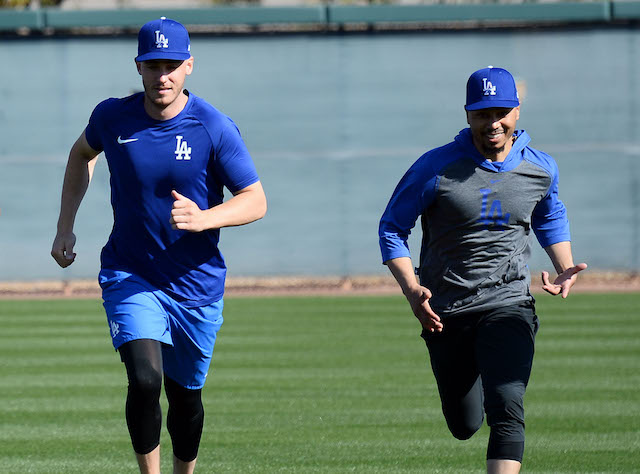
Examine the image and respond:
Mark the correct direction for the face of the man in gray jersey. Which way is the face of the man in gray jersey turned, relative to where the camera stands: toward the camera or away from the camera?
toward the camera

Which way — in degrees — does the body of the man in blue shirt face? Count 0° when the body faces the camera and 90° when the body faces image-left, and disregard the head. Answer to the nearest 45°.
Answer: approximately 0°

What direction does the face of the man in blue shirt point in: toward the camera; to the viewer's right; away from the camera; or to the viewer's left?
toward the camera

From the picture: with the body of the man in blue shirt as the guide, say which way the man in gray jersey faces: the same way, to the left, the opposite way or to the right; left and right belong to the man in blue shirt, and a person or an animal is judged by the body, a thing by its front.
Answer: the same way

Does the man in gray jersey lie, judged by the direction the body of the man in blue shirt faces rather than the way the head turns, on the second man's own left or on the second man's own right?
on the second man's own left

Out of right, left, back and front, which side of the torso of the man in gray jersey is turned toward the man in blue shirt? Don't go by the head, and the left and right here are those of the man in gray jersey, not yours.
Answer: right

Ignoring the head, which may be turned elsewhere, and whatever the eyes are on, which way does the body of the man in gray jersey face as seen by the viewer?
toward the camera
